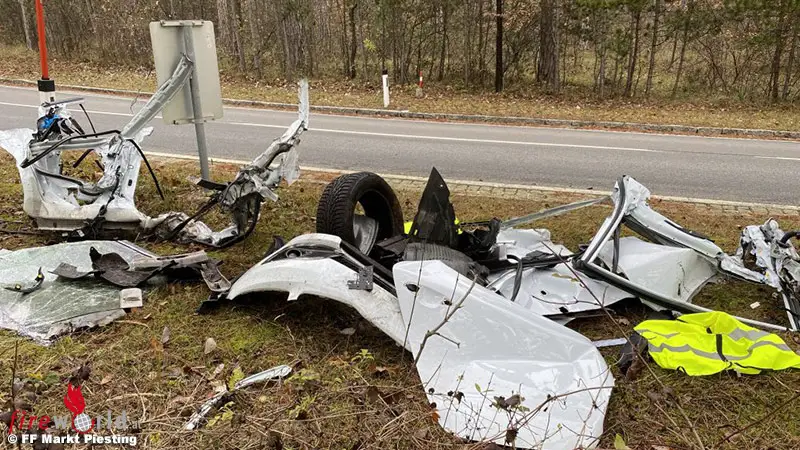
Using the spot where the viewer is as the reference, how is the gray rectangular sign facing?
facing away from the viewer

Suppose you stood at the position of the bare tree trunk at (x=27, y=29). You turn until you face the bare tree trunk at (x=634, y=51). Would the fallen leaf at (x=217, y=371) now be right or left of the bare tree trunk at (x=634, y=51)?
right

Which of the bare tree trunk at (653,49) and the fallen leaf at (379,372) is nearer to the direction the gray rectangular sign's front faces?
the bare tree trunk

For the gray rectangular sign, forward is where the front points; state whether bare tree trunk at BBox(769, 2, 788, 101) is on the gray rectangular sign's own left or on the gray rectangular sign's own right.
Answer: on the gray rectangular sign's own right

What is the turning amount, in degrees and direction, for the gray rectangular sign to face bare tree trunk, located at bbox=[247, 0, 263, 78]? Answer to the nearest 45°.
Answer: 0° — it already faces it

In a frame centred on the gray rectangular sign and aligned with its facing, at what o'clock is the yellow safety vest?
The yellow safety vest is roughly at 5 o'clock from the gray rectangular sign.

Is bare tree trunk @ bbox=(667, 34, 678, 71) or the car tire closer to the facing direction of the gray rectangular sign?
the bare tree trunk

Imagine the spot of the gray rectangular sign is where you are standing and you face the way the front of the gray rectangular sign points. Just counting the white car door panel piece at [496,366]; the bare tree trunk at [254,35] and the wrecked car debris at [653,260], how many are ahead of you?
1

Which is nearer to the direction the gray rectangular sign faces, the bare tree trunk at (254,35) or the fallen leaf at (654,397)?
the bare tree trunk

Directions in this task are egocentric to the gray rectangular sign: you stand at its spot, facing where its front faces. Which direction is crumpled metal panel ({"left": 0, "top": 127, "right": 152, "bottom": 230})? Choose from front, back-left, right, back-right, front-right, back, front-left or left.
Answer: back-left

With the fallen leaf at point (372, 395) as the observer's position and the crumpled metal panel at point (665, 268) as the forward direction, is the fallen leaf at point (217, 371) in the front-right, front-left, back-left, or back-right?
back-left

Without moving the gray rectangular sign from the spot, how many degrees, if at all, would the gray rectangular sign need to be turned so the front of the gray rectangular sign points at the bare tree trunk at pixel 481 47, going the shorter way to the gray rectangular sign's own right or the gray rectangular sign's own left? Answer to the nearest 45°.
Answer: approximately 45° to the gray rectangular sign's own right

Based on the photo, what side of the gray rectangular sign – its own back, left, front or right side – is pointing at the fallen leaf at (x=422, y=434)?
back

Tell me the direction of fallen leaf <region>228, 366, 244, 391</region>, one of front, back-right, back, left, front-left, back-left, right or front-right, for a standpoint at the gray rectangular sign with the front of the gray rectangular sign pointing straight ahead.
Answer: back

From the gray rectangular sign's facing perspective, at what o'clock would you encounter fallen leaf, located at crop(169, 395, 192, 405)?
The fallen leaf is roughly at 6 o'clock from the gray rectangular sign.
